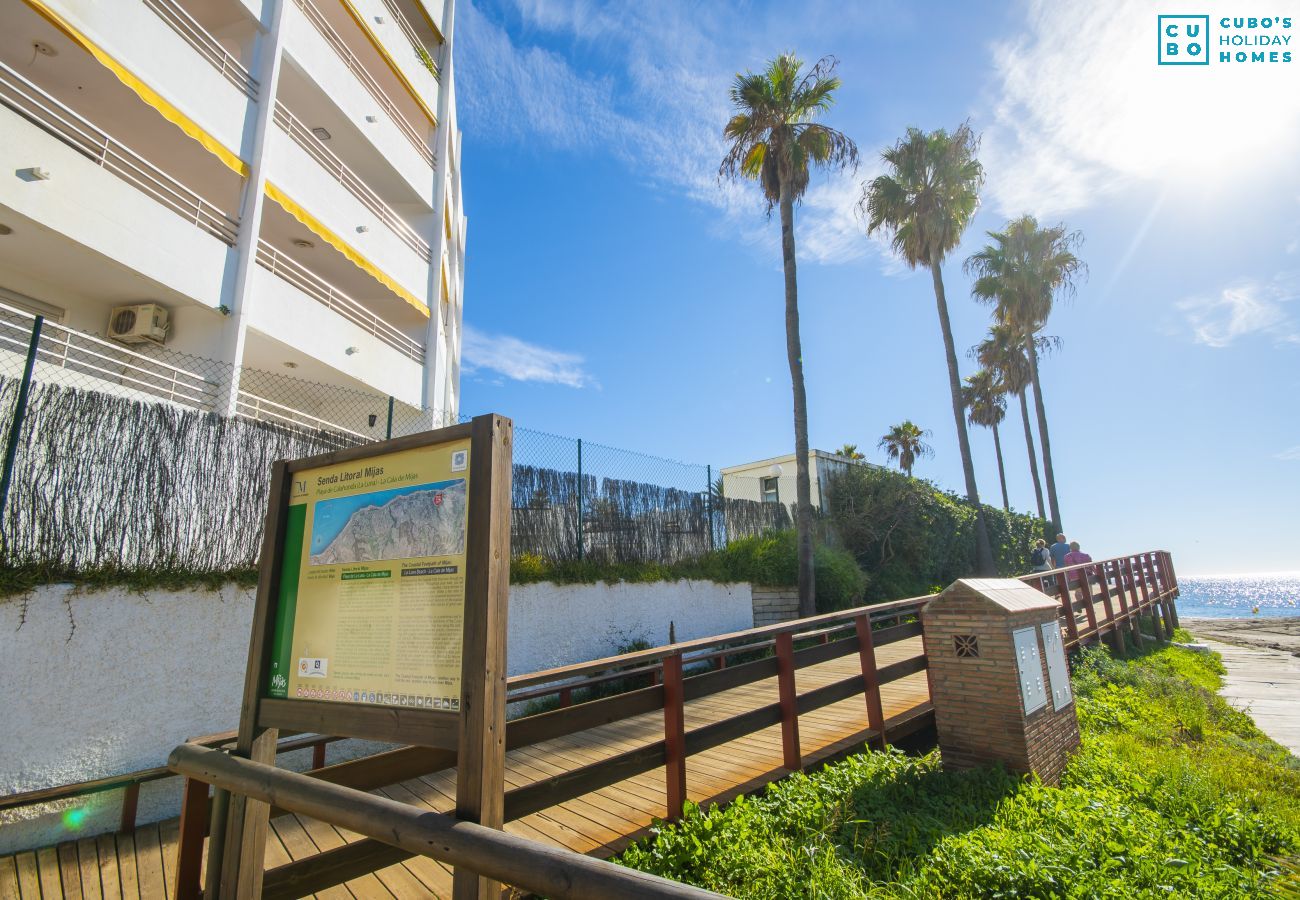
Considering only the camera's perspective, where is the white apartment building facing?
facing the viewer and to the right of the viewer

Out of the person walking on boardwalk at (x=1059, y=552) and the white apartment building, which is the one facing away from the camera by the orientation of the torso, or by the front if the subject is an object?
the person walking on boardwalk

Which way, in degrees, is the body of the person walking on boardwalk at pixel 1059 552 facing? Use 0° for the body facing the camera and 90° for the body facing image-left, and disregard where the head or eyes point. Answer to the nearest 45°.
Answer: approximately 180°

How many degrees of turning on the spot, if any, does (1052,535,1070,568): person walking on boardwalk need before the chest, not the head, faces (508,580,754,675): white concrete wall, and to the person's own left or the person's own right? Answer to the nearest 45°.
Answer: approximately 135° to the person's own left

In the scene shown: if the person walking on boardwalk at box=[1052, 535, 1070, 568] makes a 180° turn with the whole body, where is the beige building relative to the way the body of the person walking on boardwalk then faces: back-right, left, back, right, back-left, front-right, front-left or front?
right

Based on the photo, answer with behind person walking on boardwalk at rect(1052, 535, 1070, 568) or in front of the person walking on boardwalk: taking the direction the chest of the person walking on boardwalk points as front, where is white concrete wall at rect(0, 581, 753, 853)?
behind

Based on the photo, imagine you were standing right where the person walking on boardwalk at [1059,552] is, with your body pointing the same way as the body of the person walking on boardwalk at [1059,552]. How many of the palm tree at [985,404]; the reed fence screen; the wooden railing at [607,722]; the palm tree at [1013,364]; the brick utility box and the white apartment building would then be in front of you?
2

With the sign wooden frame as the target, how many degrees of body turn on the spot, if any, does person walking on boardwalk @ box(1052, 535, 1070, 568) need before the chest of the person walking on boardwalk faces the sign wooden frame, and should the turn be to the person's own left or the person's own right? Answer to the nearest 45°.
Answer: approximately 180°

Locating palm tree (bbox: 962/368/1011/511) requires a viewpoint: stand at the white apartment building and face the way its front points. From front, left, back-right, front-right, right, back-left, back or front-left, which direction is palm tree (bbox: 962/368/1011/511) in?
front-left

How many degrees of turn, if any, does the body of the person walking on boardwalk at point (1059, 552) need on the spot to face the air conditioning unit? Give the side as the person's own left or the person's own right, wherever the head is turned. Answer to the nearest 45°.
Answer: approximately 135° to the person's own left

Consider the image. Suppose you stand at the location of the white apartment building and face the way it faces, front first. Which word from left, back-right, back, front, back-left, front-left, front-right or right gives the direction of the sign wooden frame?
front-right

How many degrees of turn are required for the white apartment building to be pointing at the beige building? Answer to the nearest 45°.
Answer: approximately 45° to its left

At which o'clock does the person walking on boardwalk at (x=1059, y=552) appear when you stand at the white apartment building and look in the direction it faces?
The person walking on boardwalk is roughly at 11 o'clock from the white apartment building.

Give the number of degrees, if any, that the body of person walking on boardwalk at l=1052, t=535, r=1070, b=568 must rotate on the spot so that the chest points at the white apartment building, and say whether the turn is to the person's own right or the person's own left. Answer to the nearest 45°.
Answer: approximately 135° to the person's own left

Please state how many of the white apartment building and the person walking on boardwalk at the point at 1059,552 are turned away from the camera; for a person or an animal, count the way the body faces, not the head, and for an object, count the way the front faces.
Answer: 1
